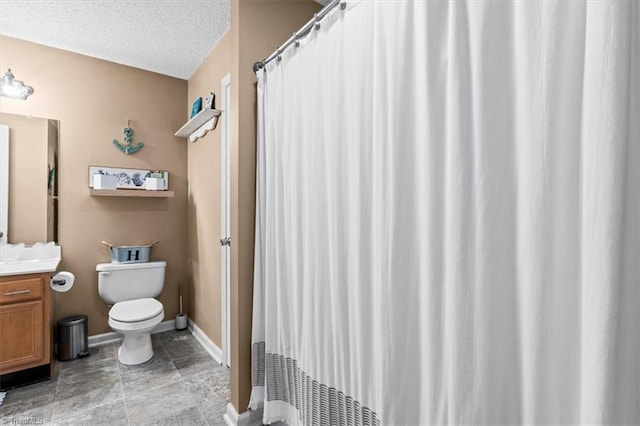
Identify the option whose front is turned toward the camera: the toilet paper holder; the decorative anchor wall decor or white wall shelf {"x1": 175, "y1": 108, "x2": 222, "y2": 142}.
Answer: the decorative anchor wall decor

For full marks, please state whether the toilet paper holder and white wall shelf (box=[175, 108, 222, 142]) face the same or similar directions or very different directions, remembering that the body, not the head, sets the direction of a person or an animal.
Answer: very different directions

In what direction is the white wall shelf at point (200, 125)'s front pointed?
to the viewer's left

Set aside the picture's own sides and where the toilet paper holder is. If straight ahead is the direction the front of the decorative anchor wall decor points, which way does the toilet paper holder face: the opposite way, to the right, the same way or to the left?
to the left

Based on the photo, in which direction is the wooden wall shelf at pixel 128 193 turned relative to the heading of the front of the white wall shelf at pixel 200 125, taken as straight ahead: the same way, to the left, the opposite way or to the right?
to the left

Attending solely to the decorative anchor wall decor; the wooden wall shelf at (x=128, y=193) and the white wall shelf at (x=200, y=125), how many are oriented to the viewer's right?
0

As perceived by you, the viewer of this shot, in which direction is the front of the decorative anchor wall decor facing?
facing the viewer

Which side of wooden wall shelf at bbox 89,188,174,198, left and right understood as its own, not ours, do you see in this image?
front

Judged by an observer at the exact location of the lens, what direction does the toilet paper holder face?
facing to the right of the viewer

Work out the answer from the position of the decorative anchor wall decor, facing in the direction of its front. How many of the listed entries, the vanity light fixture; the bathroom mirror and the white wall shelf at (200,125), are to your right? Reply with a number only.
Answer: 2

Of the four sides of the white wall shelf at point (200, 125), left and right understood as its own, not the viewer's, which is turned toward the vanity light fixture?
front

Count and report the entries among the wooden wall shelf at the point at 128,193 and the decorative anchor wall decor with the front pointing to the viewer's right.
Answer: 0
